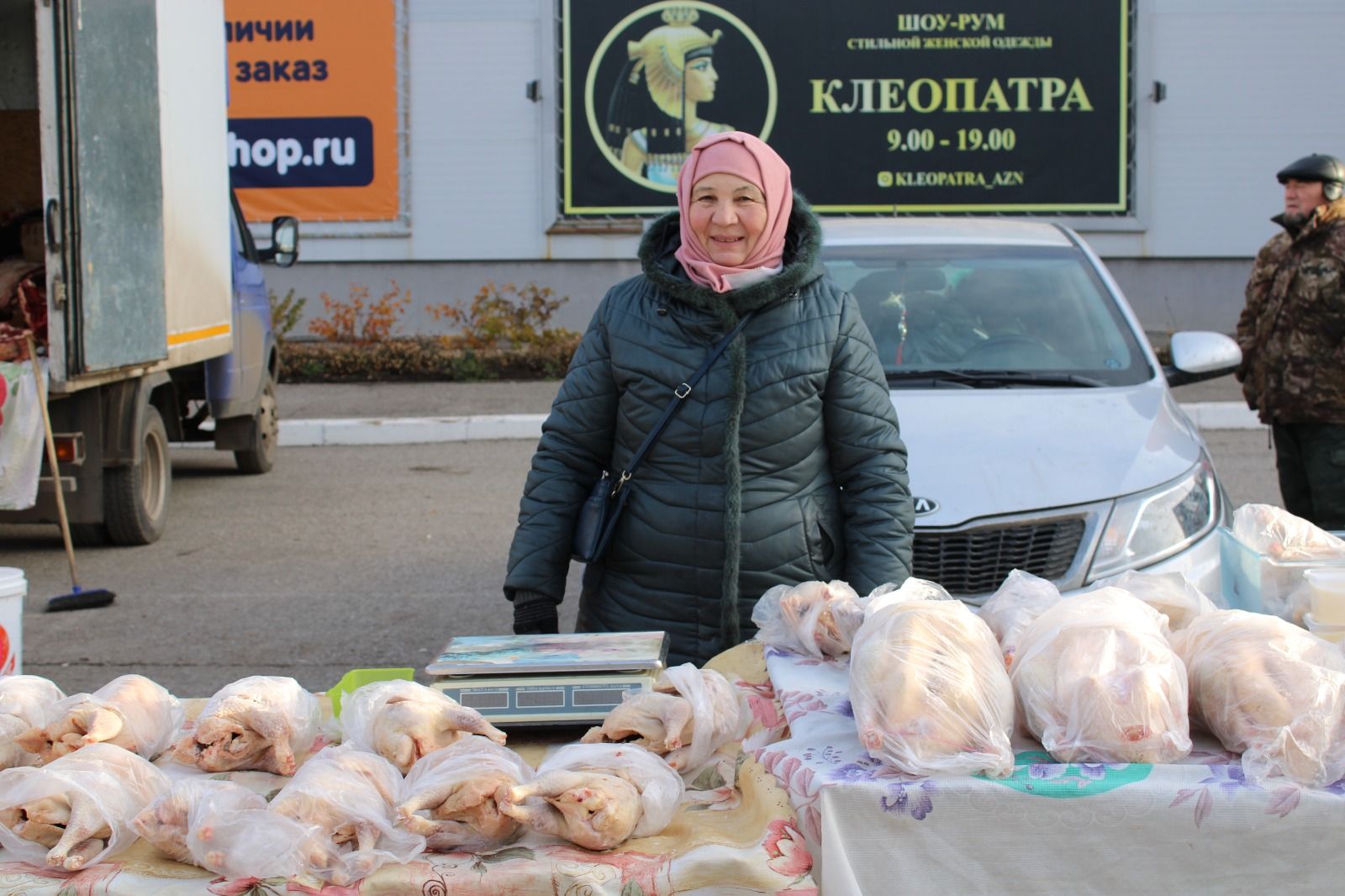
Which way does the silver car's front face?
toward the camera

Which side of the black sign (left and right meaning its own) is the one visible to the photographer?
front

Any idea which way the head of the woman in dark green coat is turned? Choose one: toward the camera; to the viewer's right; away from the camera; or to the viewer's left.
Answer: toward the camera

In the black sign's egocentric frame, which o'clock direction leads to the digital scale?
The digital scale is roughly at 12 o'clock from the black sign.

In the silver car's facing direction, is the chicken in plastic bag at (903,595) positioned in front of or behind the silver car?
in front

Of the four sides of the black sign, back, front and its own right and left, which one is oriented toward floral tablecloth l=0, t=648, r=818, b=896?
front

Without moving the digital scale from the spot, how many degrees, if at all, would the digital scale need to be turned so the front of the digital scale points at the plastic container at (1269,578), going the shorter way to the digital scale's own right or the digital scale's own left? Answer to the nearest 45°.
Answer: approximately 90° to the digital scale's own left

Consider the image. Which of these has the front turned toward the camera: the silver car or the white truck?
the silver car

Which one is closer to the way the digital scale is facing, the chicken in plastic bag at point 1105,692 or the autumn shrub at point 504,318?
the chicken in plastic bag

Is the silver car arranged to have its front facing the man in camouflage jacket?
no

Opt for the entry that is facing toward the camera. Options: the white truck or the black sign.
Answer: the black sign

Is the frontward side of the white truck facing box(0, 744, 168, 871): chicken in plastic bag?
no

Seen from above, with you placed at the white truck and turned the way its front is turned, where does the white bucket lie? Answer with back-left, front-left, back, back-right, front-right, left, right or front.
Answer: back-right

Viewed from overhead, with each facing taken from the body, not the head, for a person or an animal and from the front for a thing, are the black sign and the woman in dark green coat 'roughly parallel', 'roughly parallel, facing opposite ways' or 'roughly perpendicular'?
roughly parallel

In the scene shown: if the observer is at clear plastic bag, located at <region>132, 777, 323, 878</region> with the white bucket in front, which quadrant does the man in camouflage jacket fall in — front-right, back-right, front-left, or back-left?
front-right

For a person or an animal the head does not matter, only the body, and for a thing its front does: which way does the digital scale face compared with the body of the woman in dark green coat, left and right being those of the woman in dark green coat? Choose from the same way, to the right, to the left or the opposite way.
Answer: the same way

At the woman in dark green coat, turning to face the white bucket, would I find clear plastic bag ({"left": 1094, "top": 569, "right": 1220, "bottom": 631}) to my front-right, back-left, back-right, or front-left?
back-left

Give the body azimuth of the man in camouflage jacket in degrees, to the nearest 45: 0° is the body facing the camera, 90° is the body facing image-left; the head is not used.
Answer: approximately 45°

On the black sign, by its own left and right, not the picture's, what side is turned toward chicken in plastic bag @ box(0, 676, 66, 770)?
front

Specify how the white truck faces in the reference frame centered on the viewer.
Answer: facing away from the viewer and to the right of the viewer

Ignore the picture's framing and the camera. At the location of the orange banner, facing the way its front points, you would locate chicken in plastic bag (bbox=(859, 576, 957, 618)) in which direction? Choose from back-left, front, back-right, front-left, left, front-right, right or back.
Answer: front
